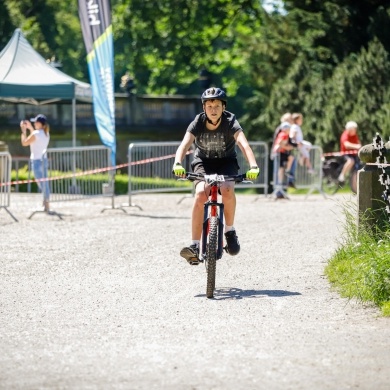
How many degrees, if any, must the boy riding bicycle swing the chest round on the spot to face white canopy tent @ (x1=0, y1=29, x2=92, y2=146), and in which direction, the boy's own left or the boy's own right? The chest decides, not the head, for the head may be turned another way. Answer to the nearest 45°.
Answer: approximately 180°

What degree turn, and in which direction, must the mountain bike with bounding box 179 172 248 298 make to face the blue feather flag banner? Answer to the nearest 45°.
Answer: approximately 180°

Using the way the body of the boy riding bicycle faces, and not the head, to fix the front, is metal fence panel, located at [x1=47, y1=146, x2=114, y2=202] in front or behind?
behind

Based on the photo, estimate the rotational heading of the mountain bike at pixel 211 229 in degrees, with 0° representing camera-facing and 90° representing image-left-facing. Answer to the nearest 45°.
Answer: approximately 0°

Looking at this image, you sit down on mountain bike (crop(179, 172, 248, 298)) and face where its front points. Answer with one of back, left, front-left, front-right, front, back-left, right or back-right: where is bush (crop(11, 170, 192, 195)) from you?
back
